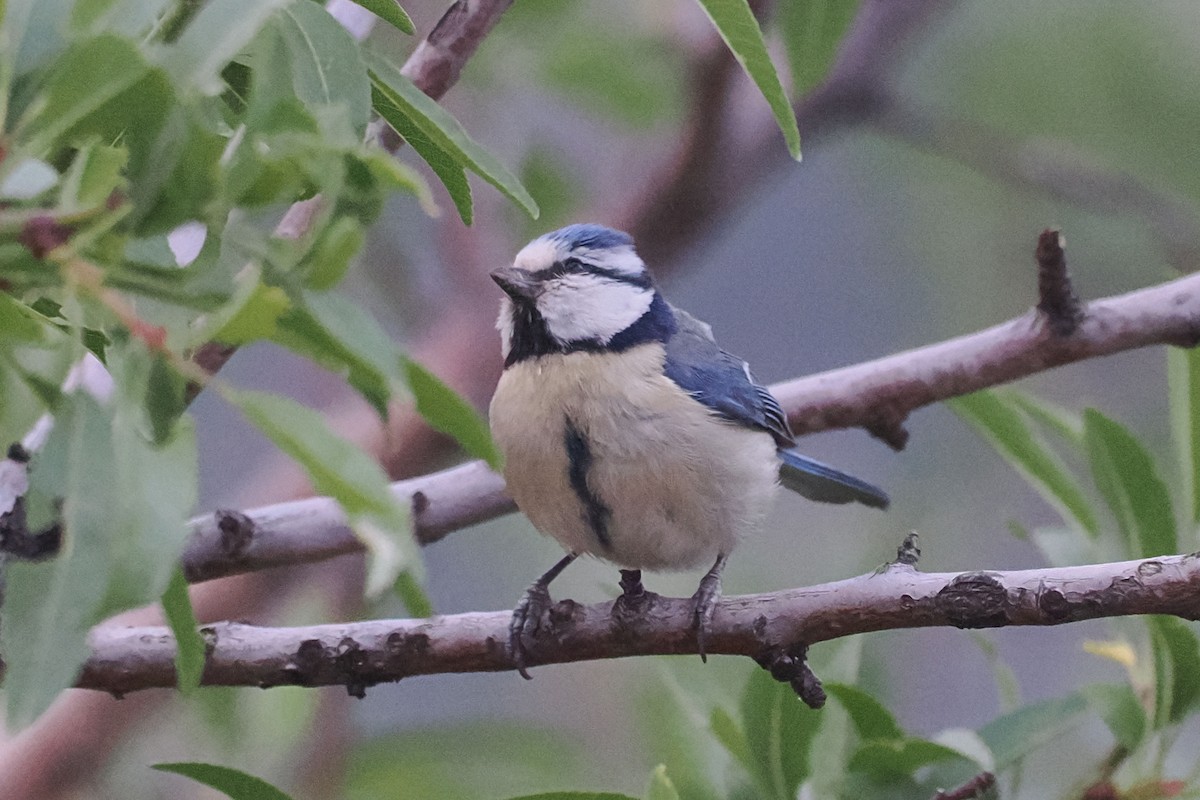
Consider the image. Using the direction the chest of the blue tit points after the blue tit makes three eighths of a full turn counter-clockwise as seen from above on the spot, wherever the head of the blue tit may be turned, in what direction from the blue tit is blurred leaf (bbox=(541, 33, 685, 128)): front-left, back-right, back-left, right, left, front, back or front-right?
left

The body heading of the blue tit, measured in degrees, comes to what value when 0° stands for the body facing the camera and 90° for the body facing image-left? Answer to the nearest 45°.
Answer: approximately 45°
